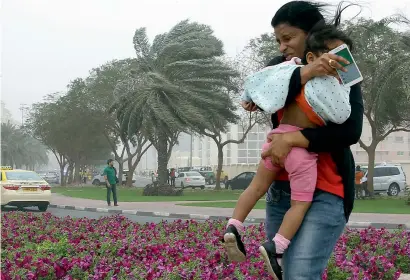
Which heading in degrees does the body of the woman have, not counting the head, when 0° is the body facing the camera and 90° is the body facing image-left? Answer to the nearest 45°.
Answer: approximately 45°

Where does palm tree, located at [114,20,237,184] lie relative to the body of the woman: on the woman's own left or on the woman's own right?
on the woman's own right

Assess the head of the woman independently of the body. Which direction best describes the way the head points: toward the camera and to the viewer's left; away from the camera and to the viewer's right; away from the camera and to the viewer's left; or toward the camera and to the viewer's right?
toward the camera and to the viewer's left

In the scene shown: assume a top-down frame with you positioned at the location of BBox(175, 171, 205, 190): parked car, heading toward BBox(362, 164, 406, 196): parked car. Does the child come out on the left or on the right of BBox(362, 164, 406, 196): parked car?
right

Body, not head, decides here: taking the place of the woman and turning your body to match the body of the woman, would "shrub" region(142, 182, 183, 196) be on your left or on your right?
on your right
